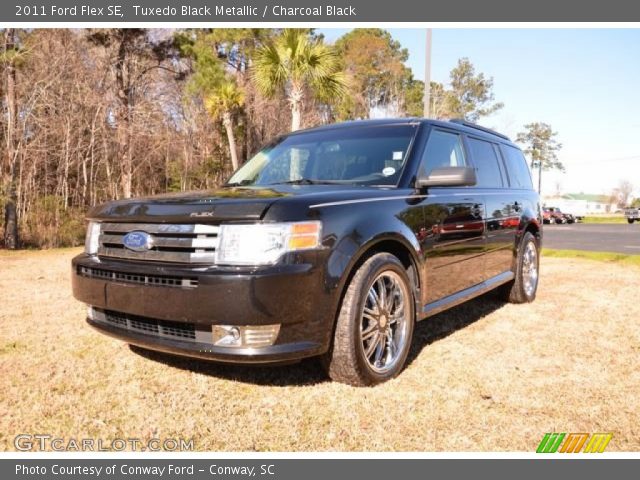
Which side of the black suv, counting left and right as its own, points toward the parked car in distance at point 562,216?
back

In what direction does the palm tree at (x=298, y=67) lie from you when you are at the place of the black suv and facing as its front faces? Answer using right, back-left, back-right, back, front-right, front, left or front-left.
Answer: back-right

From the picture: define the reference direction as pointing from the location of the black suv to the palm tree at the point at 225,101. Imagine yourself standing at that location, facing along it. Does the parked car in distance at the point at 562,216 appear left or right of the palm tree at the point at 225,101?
right

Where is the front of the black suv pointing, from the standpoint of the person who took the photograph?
facing the viewer and to the left of the viewer

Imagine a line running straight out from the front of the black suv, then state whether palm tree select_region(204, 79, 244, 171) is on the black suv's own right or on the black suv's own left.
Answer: on the black suv's own right
